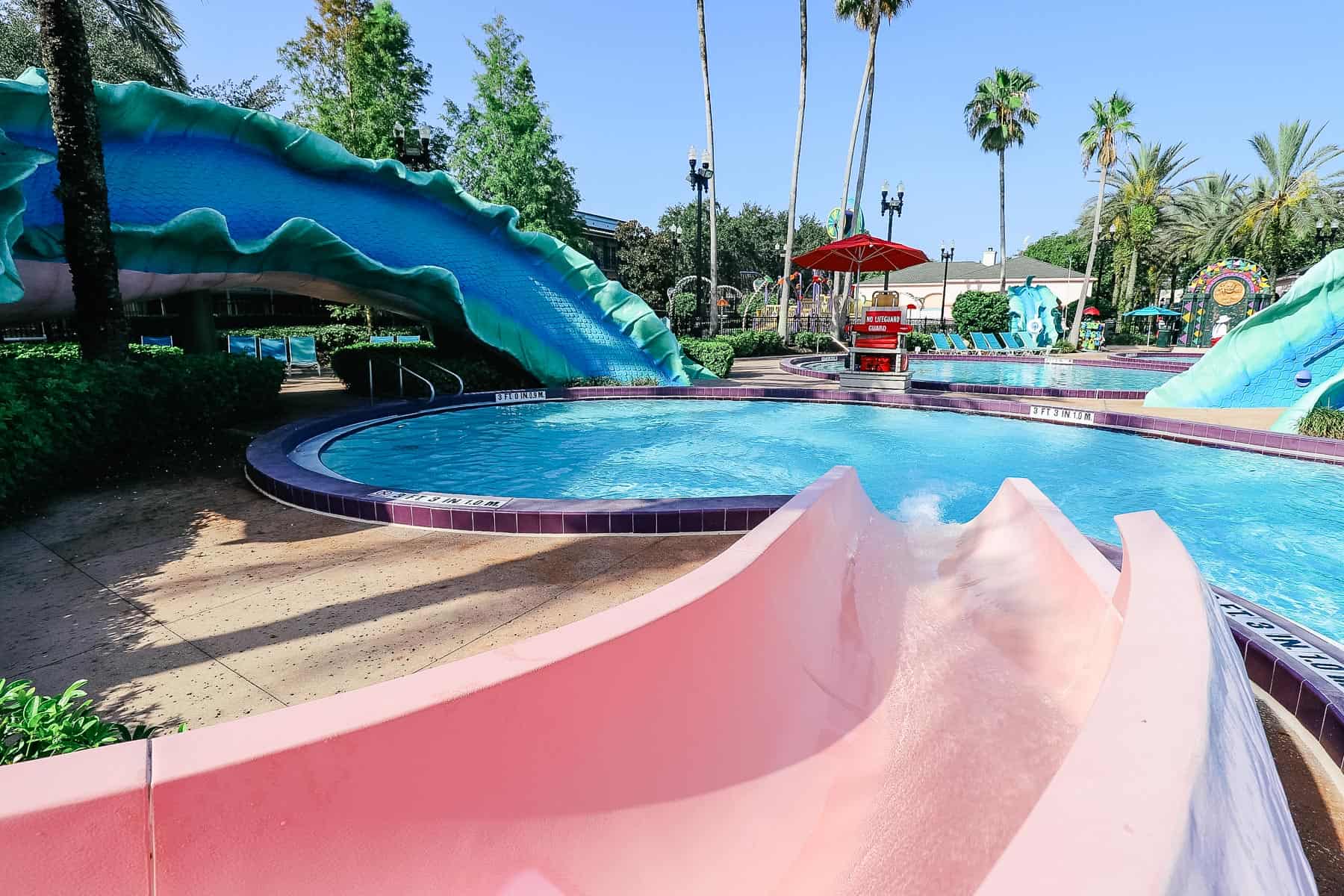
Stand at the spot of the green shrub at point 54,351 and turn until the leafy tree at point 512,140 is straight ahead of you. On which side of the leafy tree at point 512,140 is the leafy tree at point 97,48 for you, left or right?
left

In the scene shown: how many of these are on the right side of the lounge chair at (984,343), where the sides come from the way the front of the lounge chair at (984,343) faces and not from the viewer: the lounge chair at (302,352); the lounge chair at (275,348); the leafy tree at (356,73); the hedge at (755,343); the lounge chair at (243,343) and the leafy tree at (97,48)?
6

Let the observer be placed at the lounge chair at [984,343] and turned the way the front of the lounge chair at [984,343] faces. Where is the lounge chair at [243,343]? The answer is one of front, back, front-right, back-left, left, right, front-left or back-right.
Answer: right

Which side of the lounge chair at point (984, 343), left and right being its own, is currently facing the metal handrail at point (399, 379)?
right

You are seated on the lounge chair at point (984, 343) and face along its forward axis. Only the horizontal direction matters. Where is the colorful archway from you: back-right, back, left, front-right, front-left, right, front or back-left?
front-left

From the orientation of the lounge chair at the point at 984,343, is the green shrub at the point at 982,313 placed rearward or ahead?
rearward

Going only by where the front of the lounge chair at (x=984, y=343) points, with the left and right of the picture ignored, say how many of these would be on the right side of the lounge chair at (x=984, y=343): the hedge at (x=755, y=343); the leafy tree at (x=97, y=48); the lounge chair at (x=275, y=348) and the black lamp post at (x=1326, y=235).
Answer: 3

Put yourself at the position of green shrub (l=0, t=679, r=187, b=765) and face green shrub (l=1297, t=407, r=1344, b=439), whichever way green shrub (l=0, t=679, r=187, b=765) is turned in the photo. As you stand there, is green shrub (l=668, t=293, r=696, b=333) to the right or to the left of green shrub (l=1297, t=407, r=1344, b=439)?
left

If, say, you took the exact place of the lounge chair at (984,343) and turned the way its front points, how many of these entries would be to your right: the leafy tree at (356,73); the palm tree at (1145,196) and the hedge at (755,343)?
2

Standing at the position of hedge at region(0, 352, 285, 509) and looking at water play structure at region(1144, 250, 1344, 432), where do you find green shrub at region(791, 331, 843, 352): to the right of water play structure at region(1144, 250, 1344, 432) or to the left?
left

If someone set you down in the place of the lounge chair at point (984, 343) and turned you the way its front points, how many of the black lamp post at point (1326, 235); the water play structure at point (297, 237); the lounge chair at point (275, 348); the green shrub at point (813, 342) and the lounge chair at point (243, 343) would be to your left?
1

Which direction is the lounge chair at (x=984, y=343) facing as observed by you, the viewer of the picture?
facing the viewer and to the right of the viewer

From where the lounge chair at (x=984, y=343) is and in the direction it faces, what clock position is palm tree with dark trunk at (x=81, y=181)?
The palm tree with dark trunk is roughly at 2 o'clock from the lounge chair.

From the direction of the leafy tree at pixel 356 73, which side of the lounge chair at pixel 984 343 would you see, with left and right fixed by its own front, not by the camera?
right

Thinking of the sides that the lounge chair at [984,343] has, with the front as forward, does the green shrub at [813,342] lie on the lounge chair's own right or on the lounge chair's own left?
on the lounge chair's own right

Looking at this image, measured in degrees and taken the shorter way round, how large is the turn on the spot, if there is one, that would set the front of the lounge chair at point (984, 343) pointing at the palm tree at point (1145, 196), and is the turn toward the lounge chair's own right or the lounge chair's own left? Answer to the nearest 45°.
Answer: approximately 90° to the lounge chair's own left

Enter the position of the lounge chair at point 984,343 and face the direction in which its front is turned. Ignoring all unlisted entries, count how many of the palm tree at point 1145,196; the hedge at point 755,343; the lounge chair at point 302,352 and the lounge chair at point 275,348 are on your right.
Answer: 3

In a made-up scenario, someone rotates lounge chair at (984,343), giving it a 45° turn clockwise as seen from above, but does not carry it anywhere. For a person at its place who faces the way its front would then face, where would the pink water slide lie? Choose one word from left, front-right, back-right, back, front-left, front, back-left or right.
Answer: front
